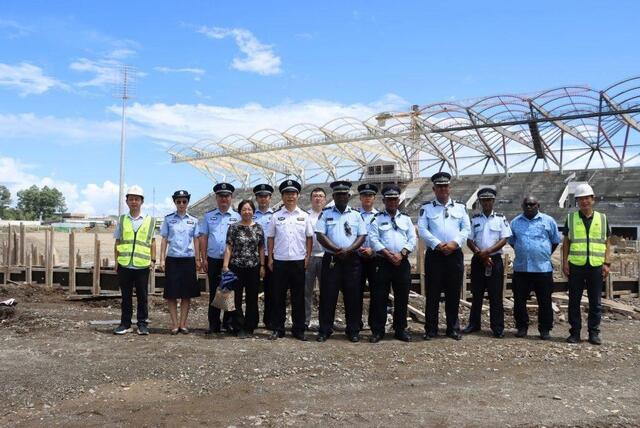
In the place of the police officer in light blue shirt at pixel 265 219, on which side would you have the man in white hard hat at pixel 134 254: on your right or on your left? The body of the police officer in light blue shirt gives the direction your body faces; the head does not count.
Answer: on your right

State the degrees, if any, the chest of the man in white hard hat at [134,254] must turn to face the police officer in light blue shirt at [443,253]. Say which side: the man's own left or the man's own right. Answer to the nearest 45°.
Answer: approximately 90° to the man's own left

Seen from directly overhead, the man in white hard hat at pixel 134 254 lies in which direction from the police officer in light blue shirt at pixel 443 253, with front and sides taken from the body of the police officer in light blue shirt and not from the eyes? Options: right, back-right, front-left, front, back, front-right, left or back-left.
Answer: right

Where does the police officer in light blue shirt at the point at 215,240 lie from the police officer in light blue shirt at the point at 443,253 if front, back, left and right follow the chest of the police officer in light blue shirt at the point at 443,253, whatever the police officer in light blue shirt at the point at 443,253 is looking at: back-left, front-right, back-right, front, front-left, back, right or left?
right

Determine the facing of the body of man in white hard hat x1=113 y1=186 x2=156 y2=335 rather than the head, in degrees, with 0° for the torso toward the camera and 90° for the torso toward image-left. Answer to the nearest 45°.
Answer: approximately 0°

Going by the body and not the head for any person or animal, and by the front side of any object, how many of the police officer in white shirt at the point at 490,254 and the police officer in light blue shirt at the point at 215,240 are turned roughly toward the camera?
2
